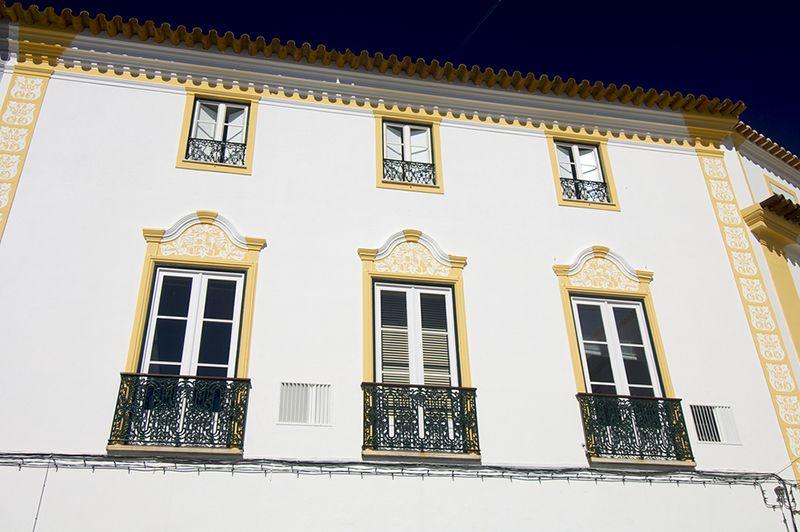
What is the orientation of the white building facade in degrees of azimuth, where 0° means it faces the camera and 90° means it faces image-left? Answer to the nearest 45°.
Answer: approximately 0°
